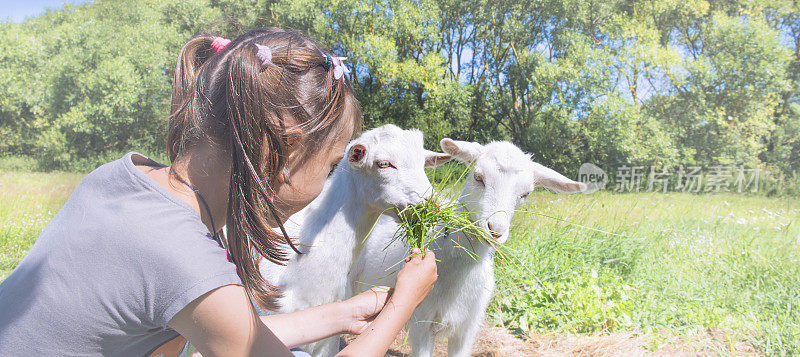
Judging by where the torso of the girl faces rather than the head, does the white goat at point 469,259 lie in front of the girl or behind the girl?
in front

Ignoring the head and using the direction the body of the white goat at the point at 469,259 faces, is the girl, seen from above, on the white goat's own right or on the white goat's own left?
on the white goat's own right

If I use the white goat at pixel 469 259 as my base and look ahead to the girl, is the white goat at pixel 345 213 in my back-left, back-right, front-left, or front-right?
front-right

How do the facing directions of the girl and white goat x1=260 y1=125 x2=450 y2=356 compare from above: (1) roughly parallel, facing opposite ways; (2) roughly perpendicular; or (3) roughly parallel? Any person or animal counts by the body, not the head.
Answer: roughly perpendicular

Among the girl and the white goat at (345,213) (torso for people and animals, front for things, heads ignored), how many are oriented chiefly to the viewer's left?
0

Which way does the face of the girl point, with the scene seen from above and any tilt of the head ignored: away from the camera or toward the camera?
away from the camera

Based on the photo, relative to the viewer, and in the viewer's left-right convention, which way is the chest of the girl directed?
facing away from the viewer and to the right of the viewer

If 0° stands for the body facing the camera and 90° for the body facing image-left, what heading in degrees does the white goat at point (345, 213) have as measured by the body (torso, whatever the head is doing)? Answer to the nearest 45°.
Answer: approximately 315°

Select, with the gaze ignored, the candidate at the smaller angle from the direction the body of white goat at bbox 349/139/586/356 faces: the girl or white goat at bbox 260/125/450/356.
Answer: the girl

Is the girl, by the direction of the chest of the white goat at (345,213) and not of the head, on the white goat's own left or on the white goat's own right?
on the white goat's own right

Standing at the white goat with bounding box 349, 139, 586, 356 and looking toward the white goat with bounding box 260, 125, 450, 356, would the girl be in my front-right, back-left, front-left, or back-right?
front-left

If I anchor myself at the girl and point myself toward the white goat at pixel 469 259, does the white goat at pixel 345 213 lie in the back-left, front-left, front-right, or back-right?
front-left

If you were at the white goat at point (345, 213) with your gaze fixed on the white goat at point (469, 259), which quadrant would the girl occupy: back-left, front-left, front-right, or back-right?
back-right

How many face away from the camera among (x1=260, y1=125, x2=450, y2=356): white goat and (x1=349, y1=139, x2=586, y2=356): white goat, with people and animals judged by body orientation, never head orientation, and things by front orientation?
0

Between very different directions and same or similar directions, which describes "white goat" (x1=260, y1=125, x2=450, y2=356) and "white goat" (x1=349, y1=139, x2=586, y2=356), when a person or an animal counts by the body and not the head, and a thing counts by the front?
same or similar directions

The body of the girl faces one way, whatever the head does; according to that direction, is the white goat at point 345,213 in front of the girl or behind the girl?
in front

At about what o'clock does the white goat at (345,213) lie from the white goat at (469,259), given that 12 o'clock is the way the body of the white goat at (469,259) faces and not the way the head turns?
the white goat at (345,213) is roughly at 4 o'clock from the white goat at (469,259).
